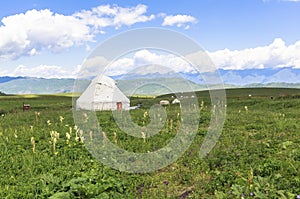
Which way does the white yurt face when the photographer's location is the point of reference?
facing the viewer and to the right of the viewer
